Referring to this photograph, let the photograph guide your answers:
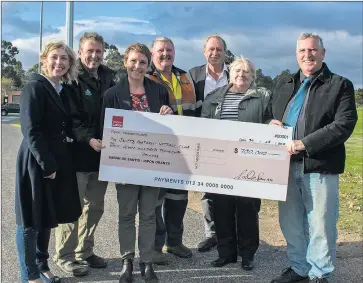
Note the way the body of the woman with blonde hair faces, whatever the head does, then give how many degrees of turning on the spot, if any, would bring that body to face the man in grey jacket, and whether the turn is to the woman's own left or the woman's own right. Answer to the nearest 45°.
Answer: approximately 90° to the woman's own left

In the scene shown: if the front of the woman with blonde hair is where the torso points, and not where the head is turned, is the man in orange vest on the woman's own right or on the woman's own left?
on the woman's own left

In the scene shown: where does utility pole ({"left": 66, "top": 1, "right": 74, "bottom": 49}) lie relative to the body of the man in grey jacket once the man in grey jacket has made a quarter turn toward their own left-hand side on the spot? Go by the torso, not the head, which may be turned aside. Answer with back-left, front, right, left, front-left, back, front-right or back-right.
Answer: back-left

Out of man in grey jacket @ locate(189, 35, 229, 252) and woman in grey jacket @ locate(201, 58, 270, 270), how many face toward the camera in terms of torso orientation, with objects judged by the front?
2

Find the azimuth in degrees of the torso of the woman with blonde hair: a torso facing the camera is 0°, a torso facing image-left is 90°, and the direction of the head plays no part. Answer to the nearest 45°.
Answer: approximately 315°

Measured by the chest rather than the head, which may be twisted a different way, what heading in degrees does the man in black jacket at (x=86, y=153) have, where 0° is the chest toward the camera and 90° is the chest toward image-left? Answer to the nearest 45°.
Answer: approximately 315°

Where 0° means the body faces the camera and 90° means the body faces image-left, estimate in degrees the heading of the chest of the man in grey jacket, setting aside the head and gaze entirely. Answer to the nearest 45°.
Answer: approximately 0°
